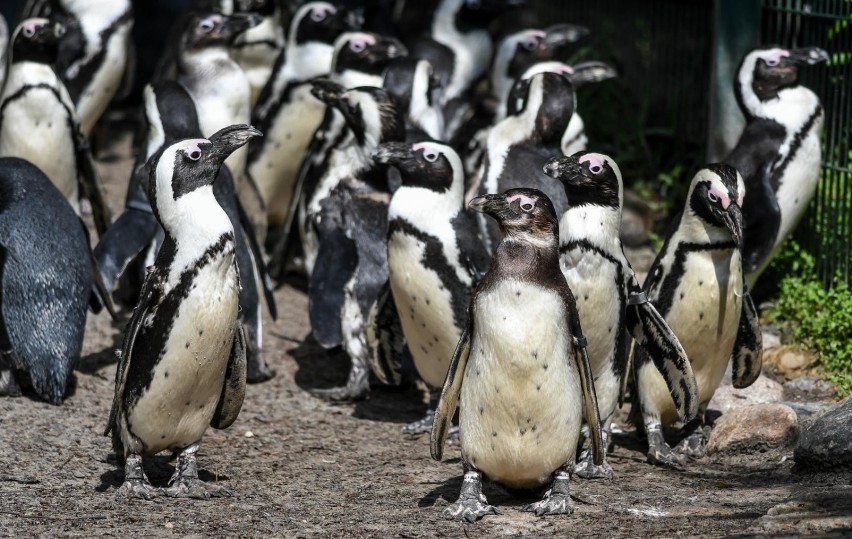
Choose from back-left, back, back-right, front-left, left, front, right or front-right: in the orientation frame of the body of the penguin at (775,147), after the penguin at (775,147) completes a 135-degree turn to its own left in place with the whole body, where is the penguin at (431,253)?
left

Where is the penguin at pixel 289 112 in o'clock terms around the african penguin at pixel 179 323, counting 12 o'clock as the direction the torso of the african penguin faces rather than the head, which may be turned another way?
The penguin is roughly at 8 o'clock from the african penguin.

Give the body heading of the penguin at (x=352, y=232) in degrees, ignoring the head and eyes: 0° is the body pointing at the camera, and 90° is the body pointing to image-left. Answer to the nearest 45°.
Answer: approximately 90°

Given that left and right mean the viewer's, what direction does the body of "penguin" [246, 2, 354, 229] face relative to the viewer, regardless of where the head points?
facing the viewer and to the right of the viewer

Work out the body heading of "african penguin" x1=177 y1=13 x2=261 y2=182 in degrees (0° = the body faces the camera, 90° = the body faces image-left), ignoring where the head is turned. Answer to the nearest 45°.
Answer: approximately 315°

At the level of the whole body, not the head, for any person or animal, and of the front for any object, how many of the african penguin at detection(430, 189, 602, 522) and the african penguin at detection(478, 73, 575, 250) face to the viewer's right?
0
